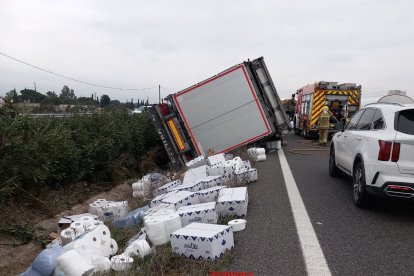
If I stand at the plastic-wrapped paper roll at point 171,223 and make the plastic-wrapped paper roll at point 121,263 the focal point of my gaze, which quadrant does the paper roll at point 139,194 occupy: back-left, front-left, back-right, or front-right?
back-right

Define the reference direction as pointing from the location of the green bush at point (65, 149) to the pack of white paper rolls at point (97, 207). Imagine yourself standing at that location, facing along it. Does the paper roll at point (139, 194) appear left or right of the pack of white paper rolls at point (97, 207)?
left

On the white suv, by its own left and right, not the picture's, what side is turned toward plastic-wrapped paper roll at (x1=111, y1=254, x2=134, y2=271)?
left

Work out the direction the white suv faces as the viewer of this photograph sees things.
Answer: facing away from the viewer and to the left of the viewer

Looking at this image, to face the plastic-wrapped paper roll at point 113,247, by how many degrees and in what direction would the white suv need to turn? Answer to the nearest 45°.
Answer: approximately 90° to its left

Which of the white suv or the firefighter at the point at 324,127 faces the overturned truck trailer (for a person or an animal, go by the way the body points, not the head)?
the white suv

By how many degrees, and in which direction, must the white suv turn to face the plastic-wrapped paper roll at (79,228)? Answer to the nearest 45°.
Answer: approximately 90° to its left
